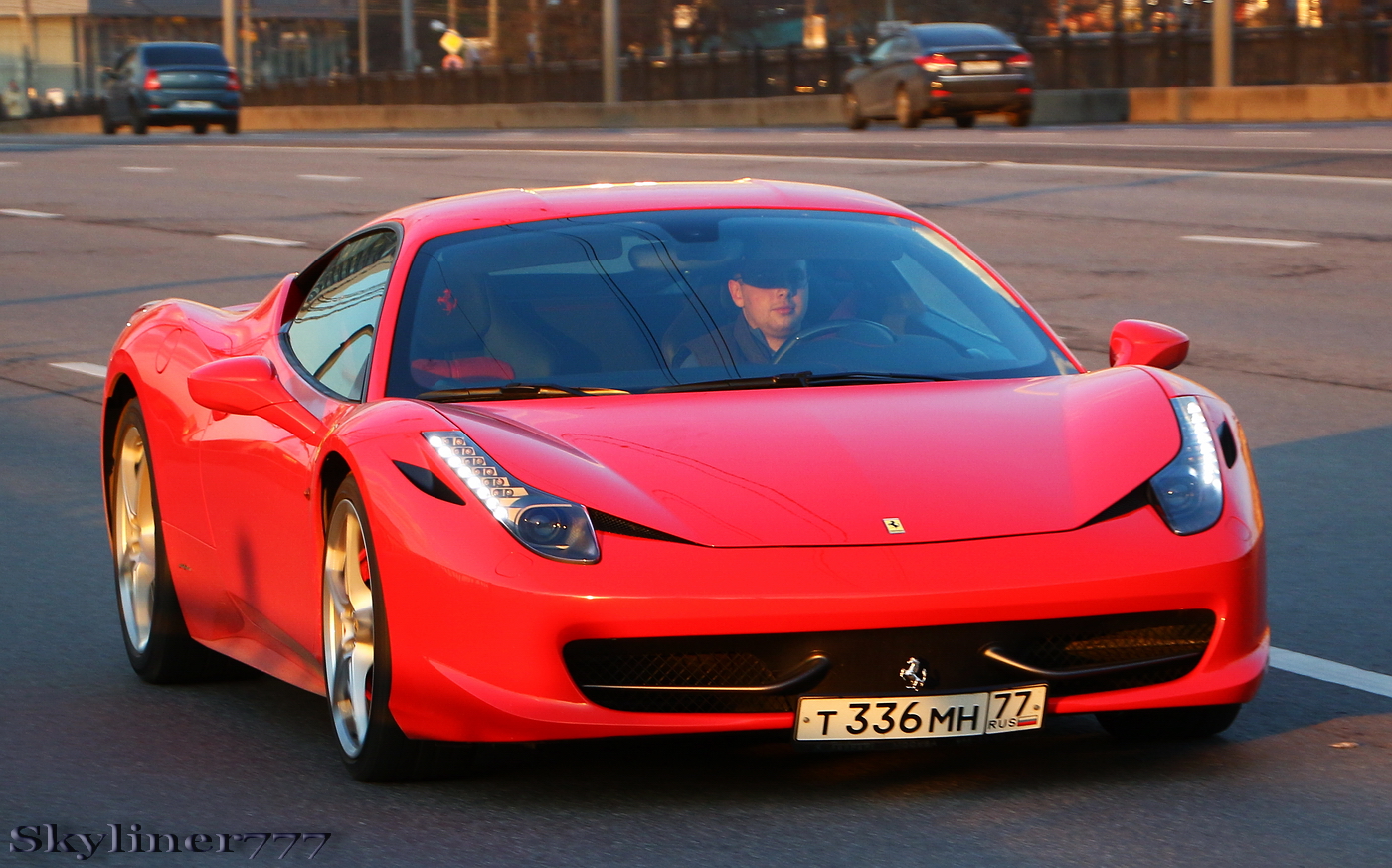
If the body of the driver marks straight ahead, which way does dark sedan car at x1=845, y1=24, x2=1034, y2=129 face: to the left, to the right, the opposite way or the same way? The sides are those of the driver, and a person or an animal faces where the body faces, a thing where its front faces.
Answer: the opposite way

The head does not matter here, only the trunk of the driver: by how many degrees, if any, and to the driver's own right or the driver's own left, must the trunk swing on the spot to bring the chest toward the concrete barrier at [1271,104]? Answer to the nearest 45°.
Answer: approximately 135° to the driver's own left

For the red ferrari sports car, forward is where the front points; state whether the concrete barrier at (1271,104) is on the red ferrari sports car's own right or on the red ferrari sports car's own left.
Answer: on the red ferrari sports car's own left

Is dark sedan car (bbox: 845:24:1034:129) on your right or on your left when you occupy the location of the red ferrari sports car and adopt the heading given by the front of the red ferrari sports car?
on your left

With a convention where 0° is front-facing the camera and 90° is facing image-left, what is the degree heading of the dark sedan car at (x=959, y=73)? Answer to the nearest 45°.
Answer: approximately 135°

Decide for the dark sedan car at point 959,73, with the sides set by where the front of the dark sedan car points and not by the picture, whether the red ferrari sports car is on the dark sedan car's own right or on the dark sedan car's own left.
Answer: on the dark sedan car's own left

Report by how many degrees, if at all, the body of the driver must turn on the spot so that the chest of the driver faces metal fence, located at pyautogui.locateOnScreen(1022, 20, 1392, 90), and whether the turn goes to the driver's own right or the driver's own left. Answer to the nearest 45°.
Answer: approximately 135° to the driver's own left

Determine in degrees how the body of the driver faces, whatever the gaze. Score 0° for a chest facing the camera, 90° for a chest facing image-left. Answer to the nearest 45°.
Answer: approximately 315°

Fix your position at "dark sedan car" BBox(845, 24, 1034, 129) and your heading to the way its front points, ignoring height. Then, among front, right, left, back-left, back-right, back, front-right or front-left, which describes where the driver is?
back-left

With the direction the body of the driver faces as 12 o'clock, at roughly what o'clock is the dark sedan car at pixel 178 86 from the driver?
The dark sedan car is roughly at 7 o'clock from the driver.

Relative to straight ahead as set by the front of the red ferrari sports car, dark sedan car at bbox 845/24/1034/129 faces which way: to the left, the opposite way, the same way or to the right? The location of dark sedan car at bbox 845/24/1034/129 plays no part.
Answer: the opposite way

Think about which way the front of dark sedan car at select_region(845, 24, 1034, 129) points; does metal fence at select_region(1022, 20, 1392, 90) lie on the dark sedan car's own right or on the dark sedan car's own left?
on the dark sedan car's own right

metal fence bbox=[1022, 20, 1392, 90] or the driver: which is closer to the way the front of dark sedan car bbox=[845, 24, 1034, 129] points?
the metal fence

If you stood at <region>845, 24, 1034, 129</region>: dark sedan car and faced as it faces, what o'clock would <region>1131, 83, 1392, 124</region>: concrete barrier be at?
The concrete barrier is roughly at 4 o'clock from the dark sedan car.

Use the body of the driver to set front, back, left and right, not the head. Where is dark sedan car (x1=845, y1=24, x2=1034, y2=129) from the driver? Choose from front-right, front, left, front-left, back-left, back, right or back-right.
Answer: back-left

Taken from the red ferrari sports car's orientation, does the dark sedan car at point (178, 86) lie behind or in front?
behind
